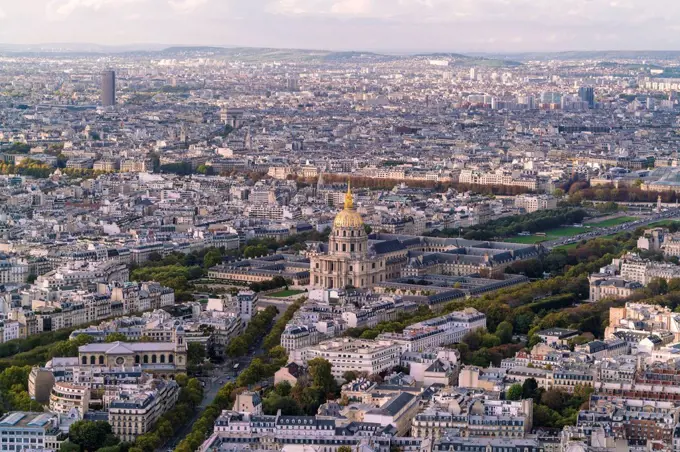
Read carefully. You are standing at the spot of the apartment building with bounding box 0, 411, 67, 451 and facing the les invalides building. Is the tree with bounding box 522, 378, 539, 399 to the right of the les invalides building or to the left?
right

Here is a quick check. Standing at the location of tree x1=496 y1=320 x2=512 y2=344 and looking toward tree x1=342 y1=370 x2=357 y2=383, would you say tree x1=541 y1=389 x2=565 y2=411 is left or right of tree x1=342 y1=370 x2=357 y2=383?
left

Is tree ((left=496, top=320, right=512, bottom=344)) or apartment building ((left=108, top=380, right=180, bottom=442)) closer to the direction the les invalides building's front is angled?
the apartment building

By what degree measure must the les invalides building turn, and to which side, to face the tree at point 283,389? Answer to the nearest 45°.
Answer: approximately 45° to its left

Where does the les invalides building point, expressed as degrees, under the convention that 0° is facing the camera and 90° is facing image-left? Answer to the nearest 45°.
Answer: approximately 45°
